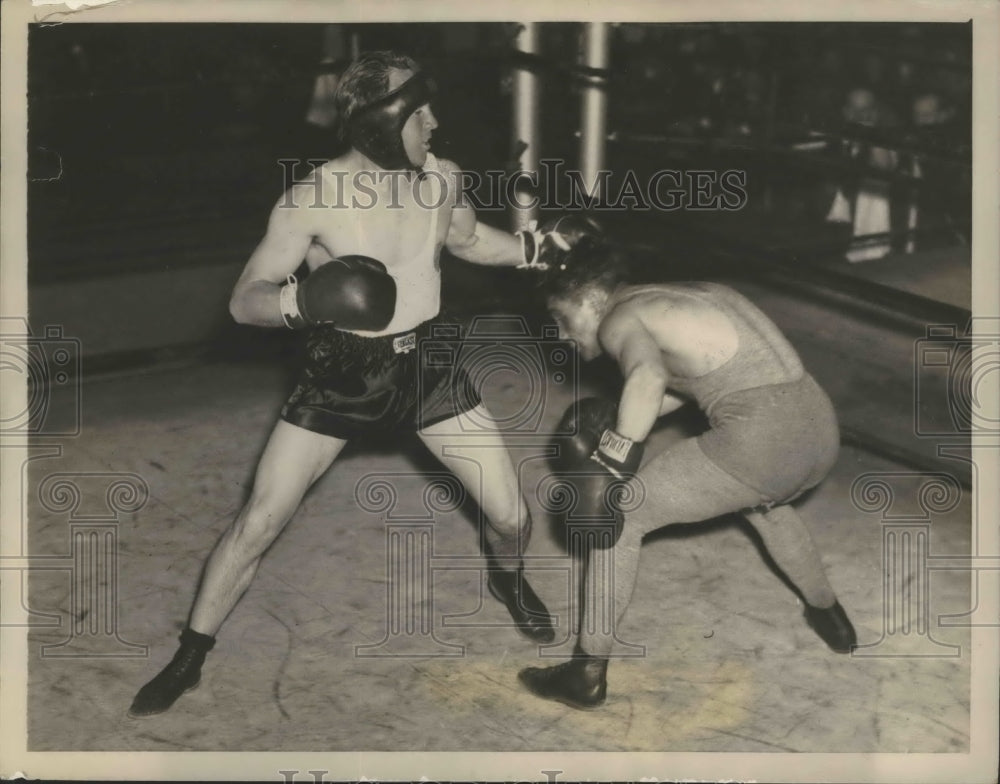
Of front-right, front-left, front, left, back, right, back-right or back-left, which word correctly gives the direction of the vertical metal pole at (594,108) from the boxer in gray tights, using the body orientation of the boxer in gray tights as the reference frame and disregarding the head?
right

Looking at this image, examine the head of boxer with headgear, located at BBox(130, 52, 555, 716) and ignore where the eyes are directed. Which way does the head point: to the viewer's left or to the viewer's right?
to the viewer's right

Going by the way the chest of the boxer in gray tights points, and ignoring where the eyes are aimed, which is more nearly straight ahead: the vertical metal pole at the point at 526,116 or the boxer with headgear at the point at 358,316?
the boxer with headgear

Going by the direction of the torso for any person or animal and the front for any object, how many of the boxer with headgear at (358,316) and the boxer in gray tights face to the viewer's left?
1

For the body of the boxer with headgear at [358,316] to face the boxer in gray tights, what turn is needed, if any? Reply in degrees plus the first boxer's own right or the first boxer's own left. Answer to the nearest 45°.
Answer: approximately 45° to the first boxer's own left

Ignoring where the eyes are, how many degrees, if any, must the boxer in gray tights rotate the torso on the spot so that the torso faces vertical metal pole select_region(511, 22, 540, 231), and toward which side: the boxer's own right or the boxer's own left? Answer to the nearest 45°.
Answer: approximately 90° to the boxer's own right

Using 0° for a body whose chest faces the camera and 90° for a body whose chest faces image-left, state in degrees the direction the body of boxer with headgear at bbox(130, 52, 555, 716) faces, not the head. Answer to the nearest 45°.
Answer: approximately 315°

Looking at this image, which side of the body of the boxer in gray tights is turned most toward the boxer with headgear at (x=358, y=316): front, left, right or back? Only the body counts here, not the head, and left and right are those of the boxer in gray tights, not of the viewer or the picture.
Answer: front

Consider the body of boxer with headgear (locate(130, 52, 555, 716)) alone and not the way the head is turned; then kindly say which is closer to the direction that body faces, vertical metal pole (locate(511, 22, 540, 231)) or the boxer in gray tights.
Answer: the boxer in gray tights

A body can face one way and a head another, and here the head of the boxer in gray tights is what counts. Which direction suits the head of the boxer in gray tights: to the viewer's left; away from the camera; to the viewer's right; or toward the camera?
to the viewer's left

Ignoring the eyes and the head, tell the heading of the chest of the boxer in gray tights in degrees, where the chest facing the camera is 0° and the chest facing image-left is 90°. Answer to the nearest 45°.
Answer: approximately 90°
